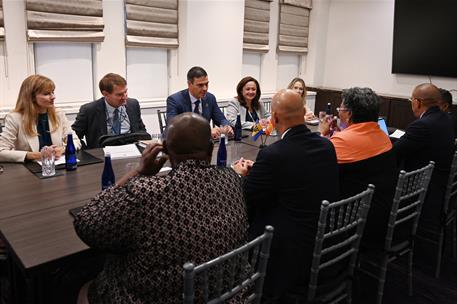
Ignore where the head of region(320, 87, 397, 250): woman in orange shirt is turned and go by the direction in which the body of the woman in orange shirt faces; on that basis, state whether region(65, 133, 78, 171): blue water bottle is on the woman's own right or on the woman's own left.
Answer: on the woman's own left

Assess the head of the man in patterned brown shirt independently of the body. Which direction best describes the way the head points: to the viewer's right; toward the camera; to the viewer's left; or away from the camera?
away from the camera

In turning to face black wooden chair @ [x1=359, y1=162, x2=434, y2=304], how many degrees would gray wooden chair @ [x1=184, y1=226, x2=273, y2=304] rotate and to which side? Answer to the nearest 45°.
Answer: approximately 90° to its right

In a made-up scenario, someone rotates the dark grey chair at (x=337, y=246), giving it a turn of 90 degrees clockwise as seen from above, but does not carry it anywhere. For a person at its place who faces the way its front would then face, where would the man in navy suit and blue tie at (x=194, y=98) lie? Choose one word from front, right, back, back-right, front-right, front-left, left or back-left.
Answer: left

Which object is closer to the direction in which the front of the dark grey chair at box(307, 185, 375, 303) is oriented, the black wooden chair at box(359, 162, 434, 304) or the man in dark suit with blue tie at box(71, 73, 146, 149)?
the man in dark suit with blue tie

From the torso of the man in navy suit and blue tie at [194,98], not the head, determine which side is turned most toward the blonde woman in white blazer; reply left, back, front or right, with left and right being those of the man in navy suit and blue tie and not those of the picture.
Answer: right

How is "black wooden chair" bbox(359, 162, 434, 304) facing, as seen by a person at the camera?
facing away from the viewer and to the left of the viewer

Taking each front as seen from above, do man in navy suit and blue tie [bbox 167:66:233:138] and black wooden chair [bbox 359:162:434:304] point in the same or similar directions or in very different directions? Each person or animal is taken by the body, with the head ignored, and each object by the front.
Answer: very different directions

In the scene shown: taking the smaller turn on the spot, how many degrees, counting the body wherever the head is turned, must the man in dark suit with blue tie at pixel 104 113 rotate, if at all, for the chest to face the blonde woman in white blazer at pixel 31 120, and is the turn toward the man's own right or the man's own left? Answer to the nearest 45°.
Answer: approximately 90° to the man's own right

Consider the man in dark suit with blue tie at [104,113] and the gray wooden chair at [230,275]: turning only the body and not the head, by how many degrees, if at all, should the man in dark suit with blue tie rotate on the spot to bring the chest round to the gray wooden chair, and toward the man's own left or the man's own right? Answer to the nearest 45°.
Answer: approximately 45° to the man's own right

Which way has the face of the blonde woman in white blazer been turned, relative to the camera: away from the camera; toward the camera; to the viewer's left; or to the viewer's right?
to the viewer's right

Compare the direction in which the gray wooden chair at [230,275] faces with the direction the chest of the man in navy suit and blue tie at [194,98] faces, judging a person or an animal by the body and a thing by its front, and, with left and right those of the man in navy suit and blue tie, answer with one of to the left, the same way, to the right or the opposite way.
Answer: the opposite way

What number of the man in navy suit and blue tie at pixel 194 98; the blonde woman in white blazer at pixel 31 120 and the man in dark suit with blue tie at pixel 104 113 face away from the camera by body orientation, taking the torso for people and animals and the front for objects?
0

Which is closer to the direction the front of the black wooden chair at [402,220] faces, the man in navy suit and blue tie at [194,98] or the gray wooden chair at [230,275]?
the man in navy suit and blue tie

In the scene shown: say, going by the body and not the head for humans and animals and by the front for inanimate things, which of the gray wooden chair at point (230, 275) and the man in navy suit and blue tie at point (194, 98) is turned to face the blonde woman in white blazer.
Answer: the gray wooden chair
